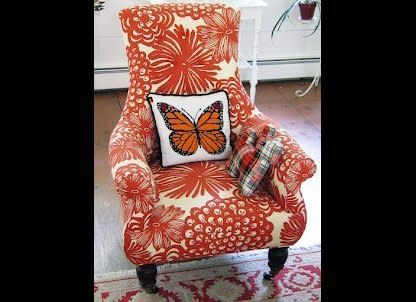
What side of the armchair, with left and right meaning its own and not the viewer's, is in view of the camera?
front

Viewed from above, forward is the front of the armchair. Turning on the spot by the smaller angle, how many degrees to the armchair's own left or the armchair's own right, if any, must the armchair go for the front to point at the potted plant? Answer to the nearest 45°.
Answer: approximately 180°
